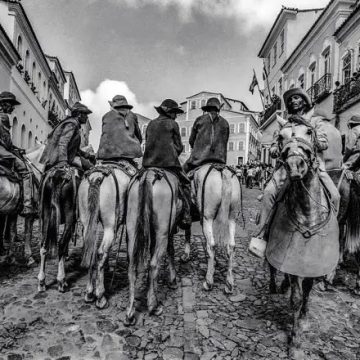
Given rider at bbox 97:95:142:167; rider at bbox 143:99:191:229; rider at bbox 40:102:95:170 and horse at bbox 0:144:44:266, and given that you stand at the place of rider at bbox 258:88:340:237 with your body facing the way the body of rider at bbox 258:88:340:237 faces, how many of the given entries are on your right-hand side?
4

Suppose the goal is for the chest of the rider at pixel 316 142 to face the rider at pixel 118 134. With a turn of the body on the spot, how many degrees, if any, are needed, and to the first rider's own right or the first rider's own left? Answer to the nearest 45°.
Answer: approximately 90° to the first rider's own right

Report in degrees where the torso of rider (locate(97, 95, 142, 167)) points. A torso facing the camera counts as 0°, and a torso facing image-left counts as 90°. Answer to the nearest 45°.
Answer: approximately 180°

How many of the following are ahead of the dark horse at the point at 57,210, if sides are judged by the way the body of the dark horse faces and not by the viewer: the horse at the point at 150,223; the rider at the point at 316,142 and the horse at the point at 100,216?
0

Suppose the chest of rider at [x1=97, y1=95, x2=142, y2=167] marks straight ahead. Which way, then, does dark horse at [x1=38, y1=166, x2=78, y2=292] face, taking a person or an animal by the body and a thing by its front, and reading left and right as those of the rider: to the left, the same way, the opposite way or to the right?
the same way

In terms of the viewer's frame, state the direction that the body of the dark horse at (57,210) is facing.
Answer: away from the camera

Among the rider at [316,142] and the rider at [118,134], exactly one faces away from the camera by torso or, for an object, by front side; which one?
the rider at [118,134]

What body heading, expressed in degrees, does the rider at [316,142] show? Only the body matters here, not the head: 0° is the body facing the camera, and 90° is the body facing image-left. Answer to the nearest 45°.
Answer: approximately 0°

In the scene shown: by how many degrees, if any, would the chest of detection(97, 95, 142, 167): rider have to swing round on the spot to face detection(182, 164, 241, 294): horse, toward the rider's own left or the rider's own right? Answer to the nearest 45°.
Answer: approximately 90° to the rider's own right

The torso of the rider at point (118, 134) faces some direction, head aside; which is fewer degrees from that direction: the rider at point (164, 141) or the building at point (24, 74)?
the building

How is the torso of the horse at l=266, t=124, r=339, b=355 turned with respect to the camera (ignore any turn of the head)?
toward the camera

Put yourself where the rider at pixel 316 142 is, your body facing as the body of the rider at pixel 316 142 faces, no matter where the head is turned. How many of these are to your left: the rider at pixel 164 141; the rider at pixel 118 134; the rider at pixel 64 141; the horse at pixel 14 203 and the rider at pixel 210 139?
0

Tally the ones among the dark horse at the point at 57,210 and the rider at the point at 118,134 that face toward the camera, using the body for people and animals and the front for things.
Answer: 0
